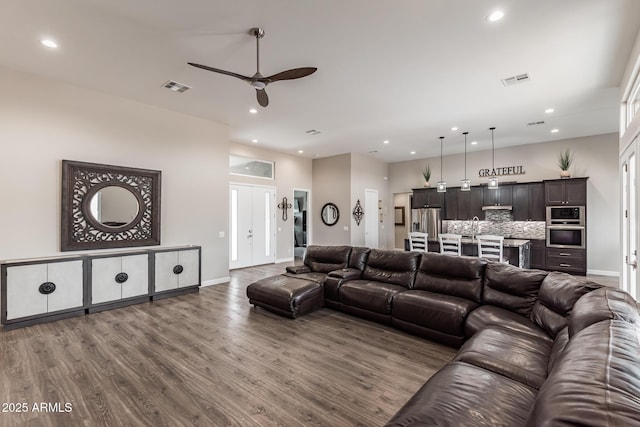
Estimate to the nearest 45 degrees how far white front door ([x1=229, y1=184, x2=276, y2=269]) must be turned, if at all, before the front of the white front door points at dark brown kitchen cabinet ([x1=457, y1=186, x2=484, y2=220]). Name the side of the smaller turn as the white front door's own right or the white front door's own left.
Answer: approximately 45° to the white front door's own left

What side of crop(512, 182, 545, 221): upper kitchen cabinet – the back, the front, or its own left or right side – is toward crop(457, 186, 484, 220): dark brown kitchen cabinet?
right

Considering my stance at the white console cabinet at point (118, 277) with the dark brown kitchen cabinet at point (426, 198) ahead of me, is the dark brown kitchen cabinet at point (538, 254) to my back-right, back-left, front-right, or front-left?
front-right

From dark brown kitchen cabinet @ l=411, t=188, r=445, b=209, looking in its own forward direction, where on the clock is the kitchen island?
The kitchen island is roughly at 11 o'clock from the dark brown kitchen cabinet.

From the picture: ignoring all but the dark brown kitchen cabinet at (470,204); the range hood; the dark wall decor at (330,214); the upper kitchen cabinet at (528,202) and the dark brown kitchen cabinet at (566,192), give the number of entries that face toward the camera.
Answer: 5

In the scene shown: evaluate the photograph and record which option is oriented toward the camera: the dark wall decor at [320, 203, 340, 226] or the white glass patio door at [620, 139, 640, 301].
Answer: the dark wall decor

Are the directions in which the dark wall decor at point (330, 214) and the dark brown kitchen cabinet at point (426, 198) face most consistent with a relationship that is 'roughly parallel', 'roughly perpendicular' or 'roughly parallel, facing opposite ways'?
roughly parallel

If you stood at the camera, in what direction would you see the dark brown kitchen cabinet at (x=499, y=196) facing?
facing the viewer

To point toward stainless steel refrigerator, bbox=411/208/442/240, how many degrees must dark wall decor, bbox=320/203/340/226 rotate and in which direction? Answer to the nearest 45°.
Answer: approximately 90° to its left

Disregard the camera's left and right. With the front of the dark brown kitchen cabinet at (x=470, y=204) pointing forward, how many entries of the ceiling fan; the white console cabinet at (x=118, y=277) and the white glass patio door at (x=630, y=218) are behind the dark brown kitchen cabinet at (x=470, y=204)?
0

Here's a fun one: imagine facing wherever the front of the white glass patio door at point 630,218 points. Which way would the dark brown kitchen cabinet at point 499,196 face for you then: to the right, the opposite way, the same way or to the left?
to the left

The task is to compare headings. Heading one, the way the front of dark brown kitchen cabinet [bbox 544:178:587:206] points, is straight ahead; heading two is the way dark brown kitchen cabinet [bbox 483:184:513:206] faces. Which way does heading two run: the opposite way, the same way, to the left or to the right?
the same way

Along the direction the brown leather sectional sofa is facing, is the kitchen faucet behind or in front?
behind

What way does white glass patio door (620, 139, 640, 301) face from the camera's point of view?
to the viewer's left

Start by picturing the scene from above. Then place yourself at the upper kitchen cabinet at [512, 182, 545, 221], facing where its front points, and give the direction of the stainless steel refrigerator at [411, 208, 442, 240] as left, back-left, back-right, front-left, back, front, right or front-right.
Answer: right

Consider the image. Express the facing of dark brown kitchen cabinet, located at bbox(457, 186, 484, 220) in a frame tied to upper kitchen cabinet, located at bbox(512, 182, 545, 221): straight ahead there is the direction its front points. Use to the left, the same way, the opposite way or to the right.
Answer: the same way

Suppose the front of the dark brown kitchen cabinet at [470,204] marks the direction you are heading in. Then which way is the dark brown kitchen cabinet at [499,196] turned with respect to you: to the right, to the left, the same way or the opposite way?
the same way

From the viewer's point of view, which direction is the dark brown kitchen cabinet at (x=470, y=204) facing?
toward the camera

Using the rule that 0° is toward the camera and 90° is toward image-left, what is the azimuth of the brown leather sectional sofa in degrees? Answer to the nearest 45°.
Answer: approximately 45°

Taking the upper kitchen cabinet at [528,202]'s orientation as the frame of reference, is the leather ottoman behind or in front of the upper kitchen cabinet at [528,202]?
in front
